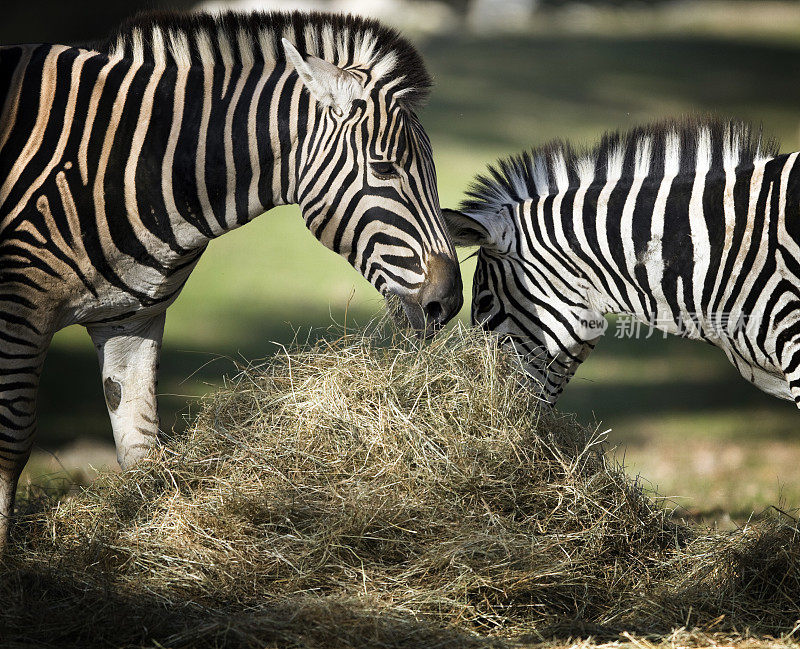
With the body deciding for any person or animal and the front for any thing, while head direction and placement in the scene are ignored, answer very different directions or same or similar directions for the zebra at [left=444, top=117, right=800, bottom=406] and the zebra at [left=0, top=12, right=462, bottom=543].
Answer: very different directions

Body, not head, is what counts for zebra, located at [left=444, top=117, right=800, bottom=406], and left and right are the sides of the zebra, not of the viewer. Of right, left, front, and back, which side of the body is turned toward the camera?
left

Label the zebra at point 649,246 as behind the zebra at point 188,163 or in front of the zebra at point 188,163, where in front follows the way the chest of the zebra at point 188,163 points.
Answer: in front

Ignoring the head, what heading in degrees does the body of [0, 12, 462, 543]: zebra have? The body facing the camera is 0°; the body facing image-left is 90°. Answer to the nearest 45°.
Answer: approximately 270°

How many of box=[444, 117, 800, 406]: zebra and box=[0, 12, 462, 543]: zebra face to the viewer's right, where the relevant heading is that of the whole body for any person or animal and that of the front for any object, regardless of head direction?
1

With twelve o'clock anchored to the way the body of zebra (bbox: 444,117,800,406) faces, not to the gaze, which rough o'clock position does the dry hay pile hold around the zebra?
The dry hay pile is roughly at 10 o'clock from the zebra.
